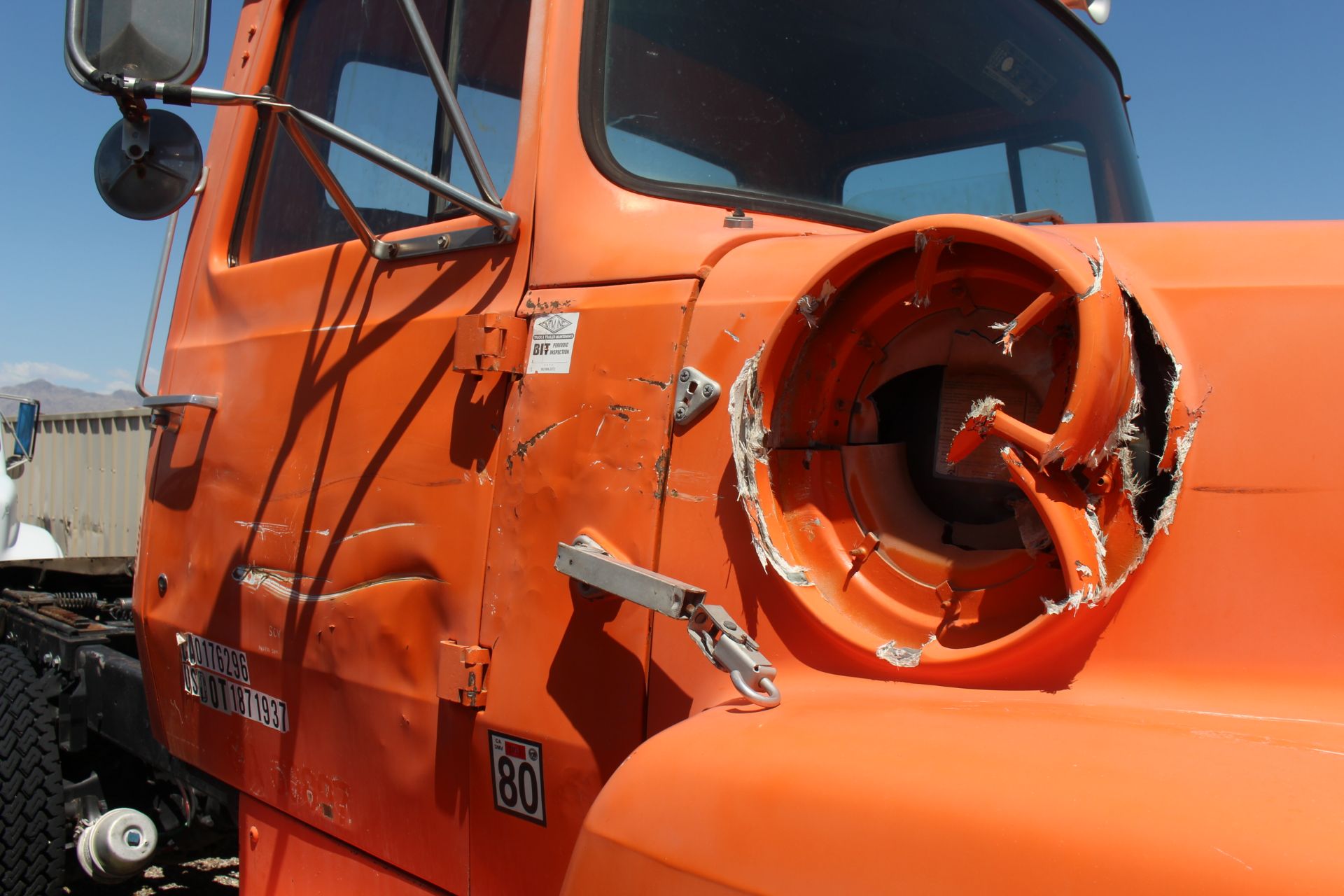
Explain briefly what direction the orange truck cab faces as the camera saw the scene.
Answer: facing the viewer and to the right of the viewer

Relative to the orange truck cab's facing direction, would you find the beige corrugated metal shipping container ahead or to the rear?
to the rear
